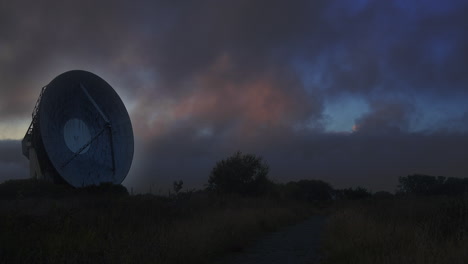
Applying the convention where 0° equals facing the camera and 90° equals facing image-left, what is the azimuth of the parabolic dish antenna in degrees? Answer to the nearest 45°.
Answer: approximately 315°
